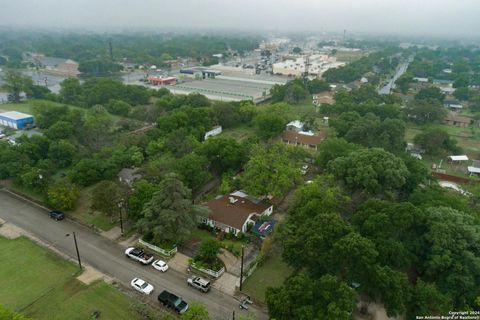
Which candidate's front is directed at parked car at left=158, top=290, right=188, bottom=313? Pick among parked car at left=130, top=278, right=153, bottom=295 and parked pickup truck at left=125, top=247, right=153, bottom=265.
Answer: parked car at left=130, top=278, right=153, bottom=295

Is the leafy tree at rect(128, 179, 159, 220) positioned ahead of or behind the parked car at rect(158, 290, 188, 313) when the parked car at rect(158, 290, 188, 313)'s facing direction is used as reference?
behind

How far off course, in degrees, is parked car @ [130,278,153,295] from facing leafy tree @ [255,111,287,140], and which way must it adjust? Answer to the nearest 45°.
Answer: approximately 90° to its left

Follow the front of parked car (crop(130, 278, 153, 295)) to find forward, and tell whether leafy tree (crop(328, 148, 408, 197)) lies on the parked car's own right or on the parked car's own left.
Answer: on the parked car's own left

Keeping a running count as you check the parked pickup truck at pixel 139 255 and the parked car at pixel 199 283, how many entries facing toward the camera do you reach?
0

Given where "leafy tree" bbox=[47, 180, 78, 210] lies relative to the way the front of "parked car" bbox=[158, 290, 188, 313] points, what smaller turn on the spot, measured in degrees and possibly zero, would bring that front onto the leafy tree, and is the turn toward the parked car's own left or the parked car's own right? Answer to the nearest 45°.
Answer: approximately 180°
